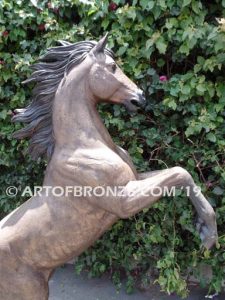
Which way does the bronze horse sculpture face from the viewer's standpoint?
to the viewer's right
